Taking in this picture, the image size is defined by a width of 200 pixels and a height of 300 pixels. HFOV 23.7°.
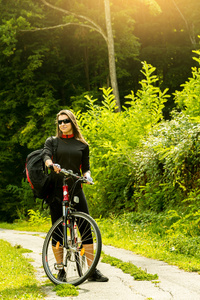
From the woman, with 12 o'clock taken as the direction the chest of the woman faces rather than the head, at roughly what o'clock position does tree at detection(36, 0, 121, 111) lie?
The tree is roughly at 6 o'clock from the woman.

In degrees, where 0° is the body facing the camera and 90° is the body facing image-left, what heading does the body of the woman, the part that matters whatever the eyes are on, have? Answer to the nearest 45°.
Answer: approximately 0°

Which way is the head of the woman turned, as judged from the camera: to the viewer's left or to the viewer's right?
to the viewer's left
